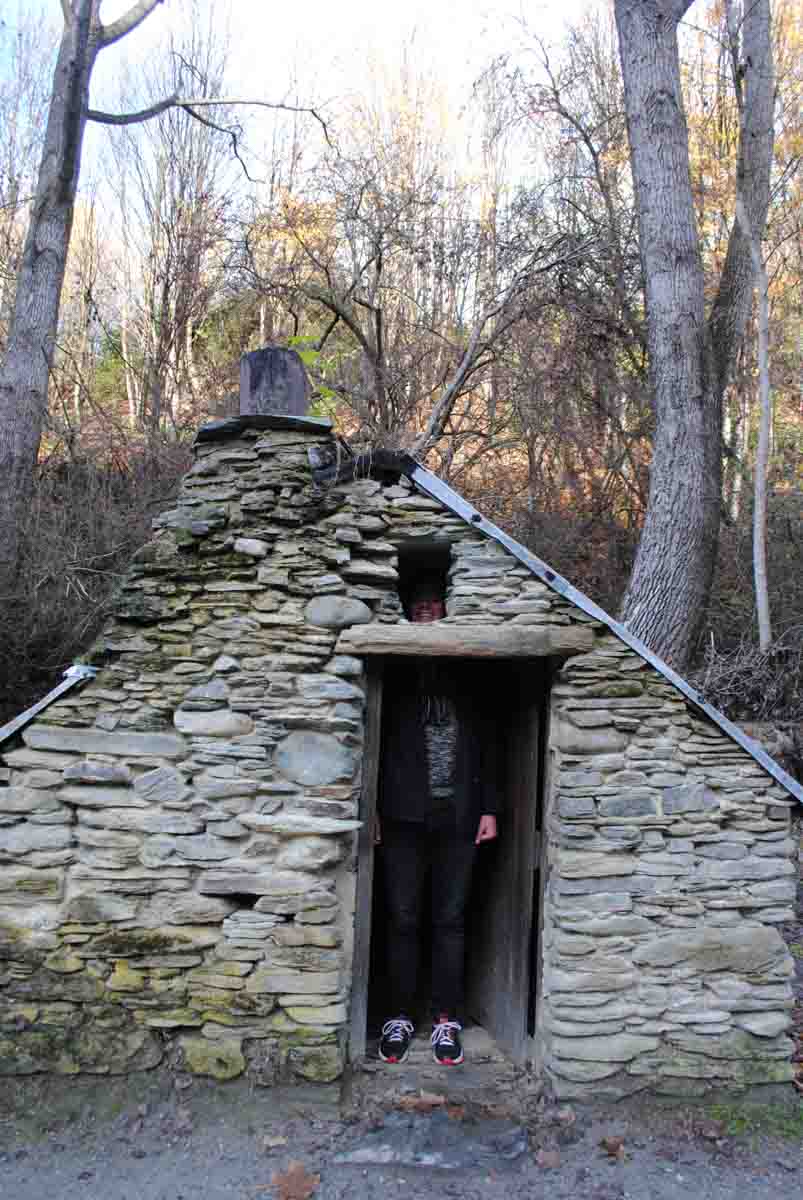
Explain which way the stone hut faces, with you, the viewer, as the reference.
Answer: facing the viewer

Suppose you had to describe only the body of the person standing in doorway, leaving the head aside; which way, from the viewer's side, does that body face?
toward the camera

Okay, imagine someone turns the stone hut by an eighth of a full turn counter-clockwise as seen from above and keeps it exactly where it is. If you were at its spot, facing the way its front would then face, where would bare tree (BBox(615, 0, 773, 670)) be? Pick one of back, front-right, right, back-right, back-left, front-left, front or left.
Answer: left

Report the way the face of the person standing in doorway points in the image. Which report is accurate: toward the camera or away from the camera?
toward the camera

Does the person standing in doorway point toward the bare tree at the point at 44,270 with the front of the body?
no

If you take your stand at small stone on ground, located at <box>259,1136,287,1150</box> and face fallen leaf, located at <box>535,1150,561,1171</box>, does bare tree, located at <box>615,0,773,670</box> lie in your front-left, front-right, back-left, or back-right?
front-left

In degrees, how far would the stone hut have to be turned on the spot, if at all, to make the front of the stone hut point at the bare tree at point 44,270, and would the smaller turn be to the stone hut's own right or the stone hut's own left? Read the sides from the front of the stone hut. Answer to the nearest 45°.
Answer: approximately 135° to the stone hut's own right

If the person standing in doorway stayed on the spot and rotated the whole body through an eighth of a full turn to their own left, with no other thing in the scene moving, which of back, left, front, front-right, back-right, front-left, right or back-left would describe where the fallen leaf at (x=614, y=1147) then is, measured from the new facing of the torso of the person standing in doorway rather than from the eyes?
front
